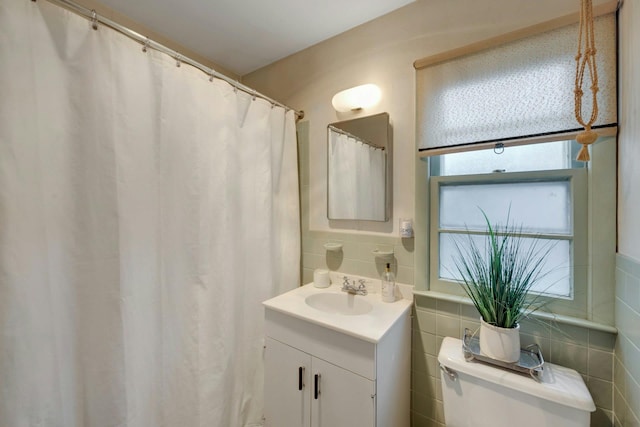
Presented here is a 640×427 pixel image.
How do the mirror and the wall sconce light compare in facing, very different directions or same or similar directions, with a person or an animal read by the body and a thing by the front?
same or similar directions

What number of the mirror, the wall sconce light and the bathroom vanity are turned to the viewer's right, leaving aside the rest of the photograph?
0

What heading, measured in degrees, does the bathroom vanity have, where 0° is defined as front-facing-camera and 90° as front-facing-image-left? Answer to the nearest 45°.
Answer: approximately 45°

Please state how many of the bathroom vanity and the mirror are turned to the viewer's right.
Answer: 0

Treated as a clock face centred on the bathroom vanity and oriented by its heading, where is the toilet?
The toilet is roughly at 8 o'clock from the bathroom vanity.

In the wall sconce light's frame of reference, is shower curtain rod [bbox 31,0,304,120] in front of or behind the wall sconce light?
in front

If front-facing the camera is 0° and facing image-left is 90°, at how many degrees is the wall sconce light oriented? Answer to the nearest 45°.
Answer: approximately 45°

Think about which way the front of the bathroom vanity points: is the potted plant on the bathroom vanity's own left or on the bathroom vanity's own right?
on the bathroom vanity's own left

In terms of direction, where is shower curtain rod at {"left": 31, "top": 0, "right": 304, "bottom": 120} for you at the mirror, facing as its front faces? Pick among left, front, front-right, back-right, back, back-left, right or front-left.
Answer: front

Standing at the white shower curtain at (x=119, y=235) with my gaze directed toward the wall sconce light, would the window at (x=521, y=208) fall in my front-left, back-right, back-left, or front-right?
front-right

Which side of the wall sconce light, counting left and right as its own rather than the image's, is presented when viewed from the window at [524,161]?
left
